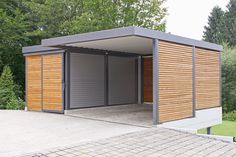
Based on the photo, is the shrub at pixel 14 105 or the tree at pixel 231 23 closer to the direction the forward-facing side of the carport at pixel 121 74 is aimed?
the shrub

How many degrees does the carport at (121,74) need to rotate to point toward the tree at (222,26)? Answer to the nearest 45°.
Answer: approximately 180°

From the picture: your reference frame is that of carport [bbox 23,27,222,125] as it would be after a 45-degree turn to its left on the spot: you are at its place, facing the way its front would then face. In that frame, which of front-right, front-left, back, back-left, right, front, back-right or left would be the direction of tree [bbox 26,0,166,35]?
back

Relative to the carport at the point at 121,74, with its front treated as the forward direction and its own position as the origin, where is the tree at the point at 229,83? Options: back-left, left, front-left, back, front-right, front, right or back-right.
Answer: back

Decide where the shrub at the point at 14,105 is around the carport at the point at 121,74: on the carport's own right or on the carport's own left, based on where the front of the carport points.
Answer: on the carport's own right

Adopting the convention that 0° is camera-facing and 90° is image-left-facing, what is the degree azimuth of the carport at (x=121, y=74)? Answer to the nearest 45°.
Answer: approximately 45°

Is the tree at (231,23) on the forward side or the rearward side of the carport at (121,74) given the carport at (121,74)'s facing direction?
on the rearward side
